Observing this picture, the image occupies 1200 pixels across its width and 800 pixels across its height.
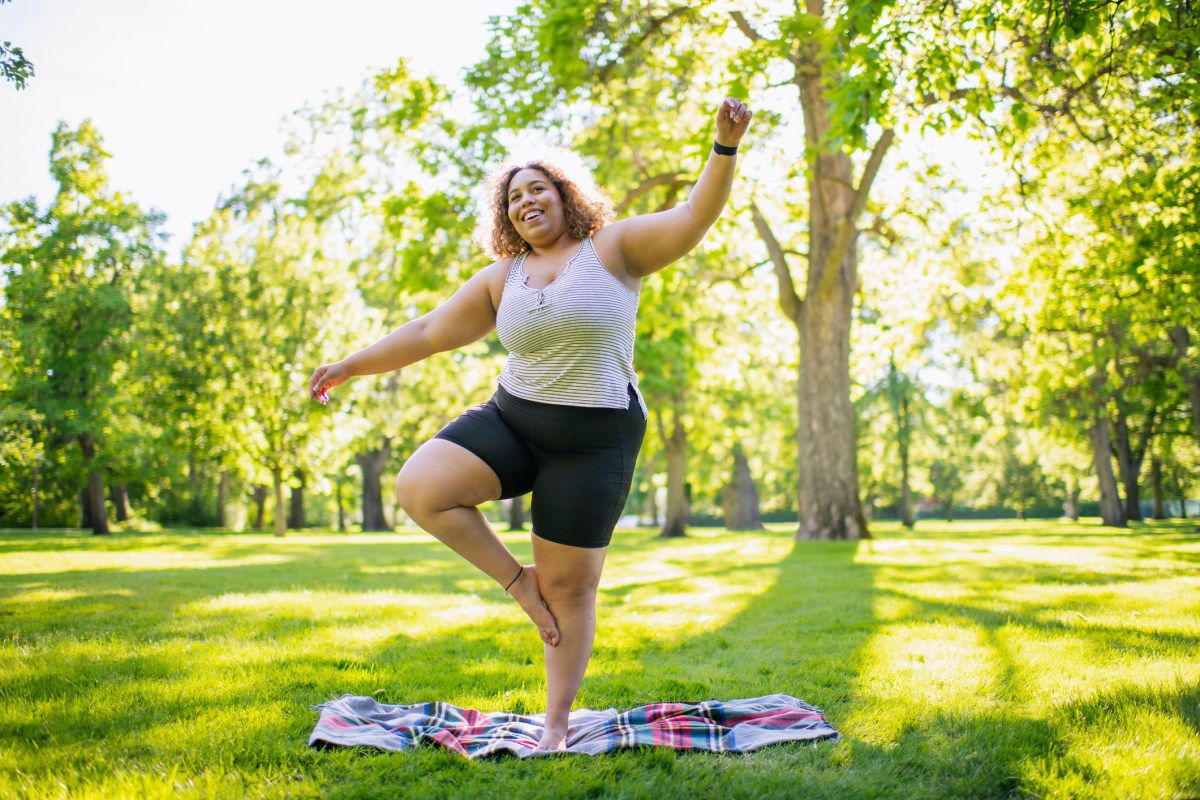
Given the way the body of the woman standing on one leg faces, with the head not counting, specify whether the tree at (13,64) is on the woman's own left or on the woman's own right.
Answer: on the woman's own right

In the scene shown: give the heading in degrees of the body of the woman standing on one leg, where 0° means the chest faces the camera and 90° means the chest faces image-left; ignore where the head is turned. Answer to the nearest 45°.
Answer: approximately 45°

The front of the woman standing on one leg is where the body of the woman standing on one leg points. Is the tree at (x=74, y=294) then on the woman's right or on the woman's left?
on the woman's right
